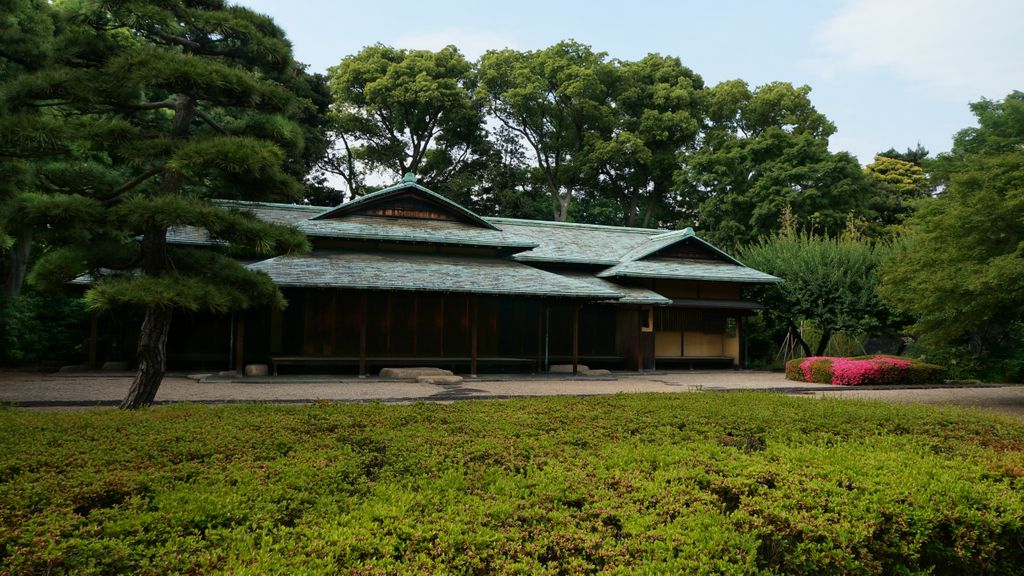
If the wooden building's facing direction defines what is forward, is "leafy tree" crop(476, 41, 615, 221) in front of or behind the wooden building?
behind

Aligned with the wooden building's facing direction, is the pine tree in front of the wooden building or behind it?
in front

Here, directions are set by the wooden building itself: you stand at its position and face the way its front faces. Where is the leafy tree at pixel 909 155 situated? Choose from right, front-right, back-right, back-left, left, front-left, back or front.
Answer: back-left

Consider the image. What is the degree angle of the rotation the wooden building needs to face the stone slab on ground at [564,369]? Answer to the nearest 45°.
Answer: approximately 90° to its left

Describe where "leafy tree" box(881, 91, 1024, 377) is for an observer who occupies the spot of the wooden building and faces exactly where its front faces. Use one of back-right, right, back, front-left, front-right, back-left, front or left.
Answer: front-left

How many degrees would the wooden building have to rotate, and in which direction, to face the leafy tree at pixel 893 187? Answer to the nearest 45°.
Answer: approximately 135° to its left

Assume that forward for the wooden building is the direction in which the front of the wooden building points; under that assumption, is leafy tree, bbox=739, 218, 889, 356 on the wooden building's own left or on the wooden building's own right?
on the wooden building's own left

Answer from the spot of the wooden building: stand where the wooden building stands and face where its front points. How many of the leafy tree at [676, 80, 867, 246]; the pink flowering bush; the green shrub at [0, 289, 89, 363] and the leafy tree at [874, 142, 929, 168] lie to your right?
1

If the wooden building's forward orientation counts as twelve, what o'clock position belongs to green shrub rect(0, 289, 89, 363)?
The green shrub is roughly at 3 o'clock from the wooden building.

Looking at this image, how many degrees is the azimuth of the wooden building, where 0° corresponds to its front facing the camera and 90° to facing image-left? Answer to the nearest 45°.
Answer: approximately 0°
